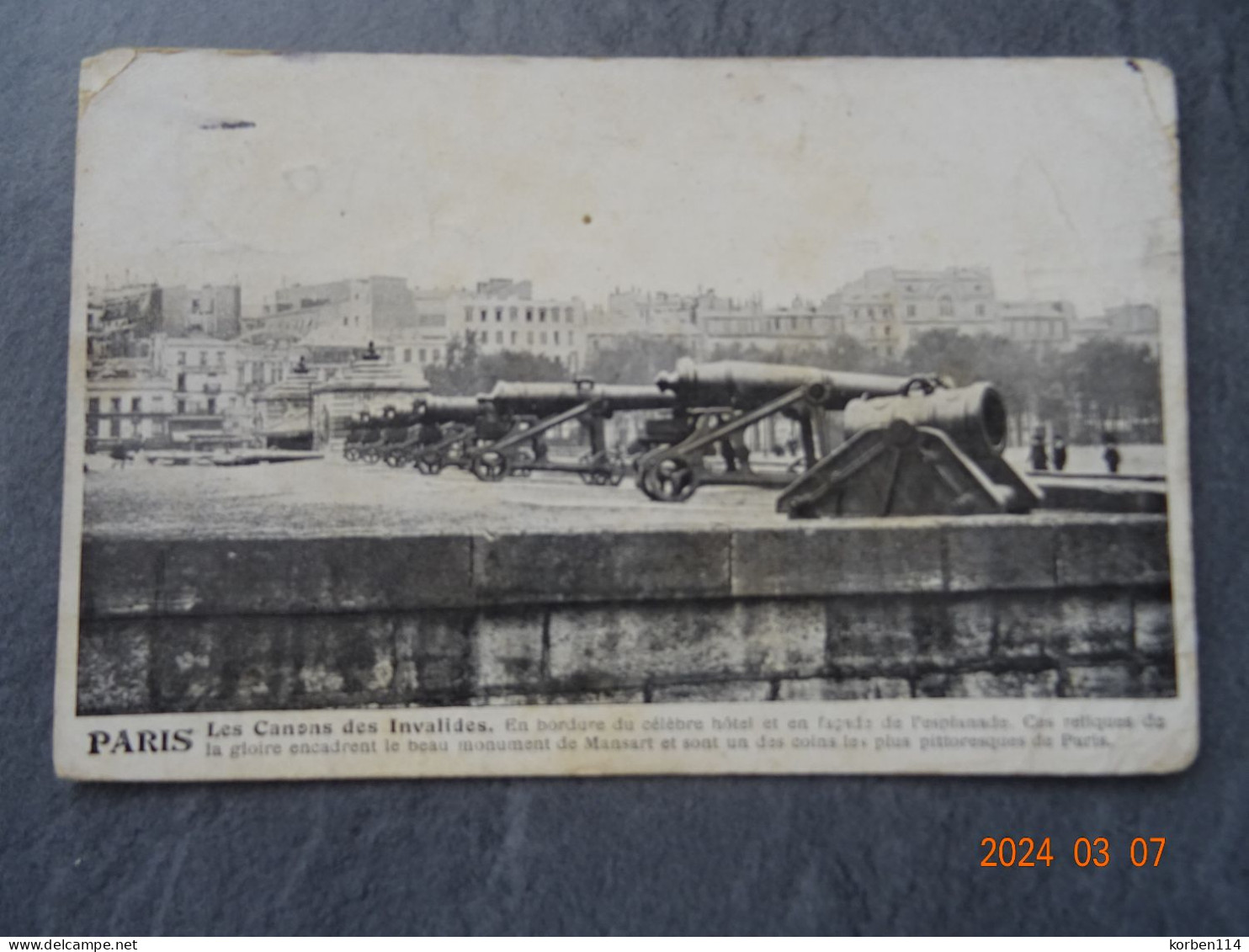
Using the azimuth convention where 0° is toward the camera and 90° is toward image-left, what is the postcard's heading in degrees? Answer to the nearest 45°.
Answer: approximately 0°
